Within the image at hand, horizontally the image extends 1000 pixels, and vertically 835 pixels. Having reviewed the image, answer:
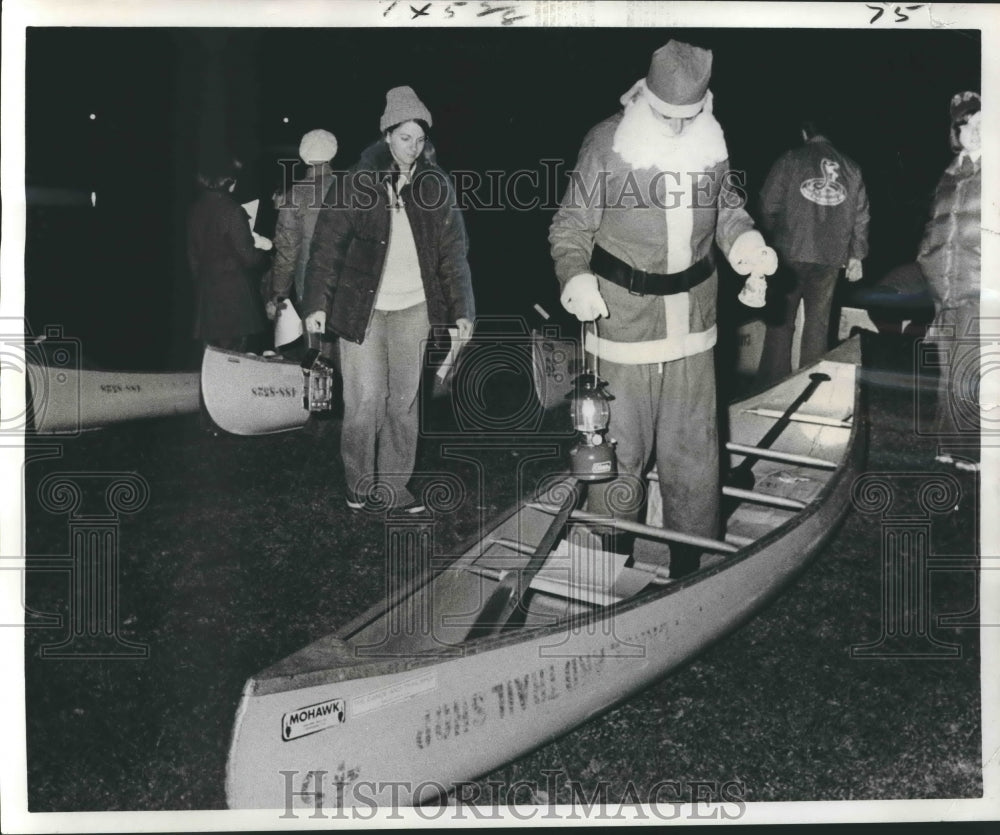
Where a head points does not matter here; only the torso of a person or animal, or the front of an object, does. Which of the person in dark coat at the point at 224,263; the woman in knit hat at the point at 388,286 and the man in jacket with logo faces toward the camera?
the woman in knit hat

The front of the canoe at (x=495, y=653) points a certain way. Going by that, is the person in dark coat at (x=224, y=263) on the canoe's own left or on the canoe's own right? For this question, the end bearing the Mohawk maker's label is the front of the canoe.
on the canoe's own right

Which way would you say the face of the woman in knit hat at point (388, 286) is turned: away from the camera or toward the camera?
toward the camera

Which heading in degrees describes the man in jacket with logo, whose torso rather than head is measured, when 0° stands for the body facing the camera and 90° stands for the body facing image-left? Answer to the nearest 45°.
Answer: approximately 180°

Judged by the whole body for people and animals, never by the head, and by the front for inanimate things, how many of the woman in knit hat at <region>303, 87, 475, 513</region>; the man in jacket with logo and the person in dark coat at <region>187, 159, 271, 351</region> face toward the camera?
1

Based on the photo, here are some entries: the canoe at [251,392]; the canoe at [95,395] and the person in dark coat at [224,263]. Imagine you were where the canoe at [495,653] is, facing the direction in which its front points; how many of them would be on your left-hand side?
0

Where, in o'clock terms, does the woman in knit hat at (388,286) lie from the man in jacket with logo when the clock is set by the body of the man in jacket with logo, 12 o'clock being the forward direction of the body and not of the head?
The woman in knit hat is roughly at 8 o'clock from the man in jacket with logo.

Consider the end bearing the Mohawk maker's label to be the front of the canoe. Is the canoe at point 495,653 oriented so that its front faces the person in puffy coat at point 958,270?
no

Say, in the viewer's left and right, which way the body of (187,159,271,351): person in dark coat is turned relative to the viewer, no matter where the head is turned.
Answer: facing away from the viewer and to the right of the viewer

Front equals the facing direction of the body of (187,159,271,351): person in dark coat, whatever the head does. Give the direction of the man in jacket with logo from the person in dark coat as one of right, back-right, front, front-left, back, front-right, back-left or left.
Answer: front-right

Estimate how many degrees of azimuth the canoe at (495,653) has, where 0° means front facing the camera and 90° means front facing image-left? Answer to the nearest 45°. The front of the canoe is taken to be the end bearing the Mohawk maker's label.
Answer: approximately 45°

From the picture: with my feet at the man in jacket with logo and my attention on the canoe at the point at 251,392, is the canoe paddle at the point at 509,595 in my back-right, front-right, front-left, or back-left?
front-left

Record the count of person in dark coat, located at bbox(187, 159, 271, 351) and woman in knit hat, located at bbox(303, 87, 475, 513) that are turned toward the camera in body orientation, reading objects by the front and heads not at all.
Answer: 1

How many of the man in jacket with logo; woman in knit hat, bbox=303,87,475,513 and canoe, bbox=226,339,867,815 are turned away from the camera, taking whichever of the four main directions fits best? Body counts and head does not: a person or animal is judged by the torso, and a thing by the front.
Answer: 1

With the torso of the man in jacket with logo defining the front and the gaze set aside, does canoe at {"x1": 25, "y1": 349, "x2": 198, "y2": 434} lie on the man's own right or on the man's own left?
on the man's own left

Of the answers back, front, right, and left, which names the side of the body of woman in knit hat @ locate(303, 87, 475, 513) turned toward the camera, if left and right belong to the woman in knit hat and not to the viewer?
front

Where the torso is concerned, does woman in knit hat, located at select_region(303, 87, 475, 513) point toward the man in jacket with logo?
no
